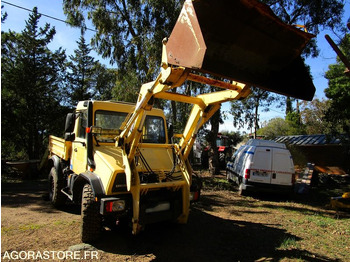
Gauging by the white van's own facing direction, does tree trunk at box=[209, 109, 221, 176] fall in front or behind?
in front

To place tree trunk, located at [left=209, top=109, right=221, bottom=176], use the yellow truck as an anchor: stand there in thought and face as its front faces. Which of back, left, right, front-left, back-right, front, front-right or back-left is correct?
back-left

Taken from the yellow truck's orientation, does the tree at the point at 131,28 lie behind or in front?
behind

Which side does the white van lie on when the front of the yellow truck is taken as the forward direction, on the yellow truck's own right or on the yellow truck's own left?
on the yellow truck's own left

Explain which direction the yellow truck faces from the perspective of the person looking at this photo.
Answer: facing the viewer and to the right of the viewer

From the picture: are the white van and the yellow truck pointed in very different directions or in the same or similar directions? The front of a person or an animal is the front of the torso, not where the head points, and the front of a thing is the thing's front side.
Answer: very different directions

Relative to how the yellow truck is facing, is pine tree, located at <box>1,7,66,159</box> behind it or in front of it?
behind

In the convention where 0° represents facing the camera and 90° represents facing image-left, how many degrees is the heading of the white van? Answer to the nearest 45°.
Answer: approximately 135°

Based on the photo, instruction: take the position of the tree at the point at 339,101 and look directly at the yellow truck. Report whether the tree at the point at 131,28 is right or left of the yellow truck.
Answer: right

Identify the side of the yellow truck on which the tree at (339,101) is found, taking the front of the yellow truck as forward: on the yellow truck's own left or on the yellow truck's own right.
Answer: on the yellow truck's own left

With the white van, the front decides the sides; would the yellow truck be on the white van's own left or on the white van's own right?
on the white van's own left
